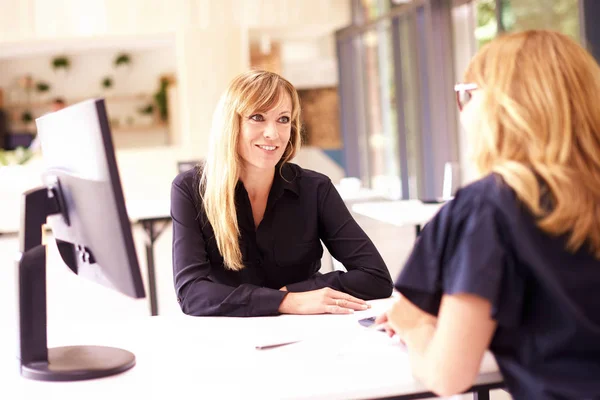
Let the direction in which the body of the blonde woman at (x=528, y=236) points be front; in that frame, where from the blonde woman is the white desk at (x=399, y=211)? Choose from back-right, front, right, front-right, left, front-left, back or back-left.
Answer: front-right

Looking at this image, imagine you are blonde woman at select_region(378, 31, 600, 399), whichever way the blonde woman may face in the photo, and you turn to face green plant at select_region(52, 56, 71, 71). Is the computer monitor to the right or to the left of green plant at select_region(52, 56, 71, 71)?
left

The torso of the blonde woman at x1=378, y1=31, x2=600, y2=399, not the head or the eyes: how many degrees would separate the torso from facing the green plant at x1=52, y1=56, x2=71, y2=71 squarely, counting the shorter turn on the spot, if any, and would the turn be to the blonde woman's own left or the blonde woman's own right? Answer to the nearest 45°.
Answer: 0° — they already face it

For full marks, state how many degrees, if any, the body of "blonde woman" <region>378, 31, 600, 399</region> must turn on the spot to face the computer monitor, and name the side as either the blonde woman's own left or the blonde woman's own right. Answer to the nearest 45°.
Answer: approximately 45° to the blonde woman's own left

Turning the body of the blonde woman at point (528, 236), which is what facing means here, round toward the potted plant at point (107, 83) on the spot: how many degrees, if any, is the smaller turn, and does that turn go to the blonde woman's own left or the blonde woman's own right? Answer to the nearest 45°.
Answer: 0° — they already face it

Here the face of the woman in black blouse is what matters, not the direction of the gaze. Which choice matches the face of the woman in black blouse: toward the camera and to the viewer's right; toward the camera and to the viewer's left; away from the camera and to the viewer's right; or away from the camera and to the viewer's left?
toward the camera and to the viewer's right

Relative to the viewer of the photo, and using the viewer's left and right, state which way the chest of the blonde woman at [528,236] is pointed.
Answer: facing away from the viewer and to the left of the viewer

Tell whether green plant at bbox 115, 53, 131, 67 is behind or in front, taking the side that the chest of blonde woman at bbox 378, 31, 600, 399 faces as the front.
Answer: in front

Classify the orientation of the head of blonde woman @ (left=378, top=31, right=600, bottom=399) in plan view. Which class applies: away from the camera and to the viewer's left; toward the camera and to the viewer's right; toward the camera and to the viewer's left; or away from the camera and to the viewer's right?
away from the camera and to the viewer's left

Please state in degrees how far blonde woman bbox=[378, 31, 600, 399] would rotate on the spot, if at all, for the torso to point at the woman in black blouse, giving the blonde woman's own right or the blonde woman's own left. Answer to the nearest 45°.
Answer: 0° — they already face them

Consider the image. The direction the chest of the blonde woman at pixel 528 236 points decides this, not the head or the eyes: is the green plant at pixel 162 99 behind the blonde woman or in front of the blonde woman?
in front
